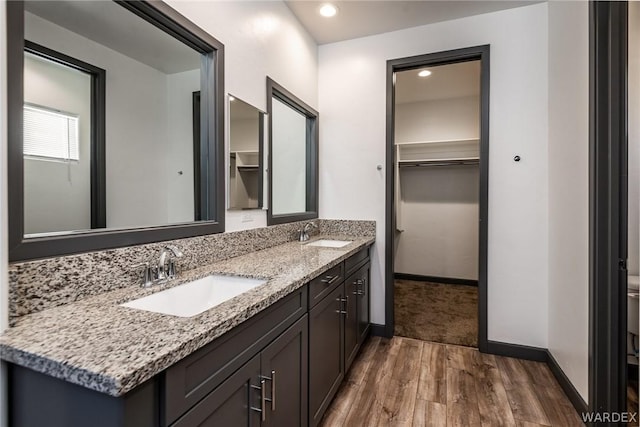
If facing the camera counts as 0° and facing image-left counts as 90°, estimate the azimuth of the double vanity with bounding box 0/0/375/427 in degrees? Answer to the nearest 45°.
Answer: approximately 315°

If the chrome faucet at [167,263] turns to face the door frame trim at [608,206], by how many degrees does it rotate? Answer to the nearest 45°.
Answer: approximately 45° to its left

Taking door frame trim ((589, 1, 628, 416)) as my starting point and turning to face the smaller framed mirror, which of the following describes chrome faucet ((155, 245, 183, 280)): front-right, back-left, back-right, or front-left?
front-left

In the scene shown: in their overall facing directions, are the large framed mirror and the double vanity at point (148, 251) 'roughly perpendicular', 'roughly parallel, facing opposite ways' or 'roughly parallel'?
roughly parallel

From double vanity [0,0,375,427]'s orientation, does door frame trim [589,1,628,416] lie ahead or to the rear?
ahead

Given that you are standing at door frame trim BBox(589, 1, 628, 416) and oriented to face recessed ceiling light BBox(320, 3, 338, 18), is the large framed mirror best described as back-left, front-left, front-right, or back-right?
front-left

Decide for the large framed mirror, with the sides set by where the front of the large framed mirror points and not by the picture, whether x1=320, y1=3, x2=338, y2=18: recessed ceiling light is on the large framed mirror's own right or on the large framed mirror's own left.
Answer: on the large framed mirror's own left

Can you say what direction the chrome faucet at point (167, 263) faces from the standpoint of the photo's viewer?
facing the viewer and to the right of the viewer

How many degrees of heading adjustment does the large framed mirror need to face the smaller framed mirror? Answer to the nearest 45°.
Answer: approximately 90° to its left

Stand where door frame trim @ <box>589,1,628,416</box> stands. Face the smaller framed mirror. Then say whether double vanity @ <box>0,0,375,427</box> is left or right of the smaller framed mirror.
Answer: left

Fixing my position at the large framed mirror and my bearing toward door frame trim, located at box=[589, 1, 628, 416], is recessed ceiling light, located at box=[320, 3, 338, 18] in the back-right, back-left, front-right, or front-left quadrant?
front-left

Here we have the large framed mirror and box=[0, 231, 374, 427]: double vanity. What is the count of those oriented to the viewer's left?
0

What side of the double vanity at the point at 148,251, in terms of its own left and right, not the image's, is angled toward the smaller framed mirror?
left

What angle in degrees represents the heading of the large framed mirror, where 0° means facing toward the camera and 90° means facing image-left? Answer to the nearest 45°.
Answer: approximately 315°
